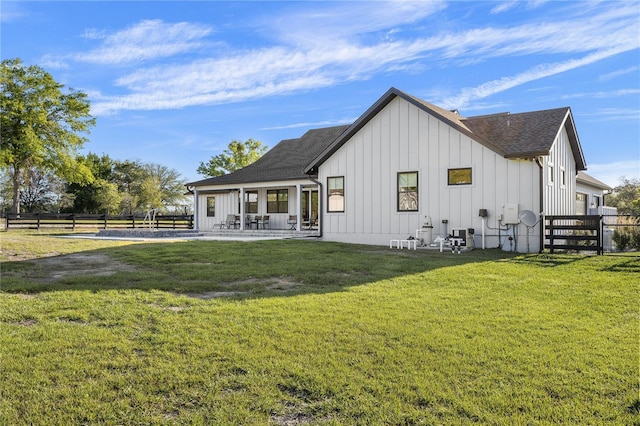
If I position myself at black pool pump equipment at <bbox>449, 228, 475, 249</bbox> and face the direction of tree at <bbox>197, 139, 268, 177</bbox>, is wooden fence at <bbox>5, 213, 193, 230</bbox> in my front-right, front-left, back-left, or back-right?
front-left

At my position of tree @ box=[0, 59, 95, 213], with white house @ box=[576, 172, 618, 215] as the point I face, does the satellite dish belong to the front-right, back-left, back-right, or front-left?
front-right
